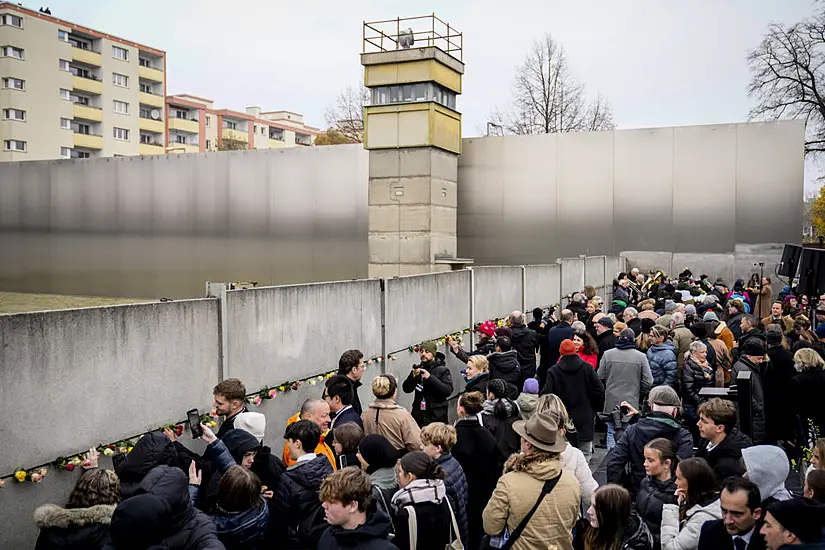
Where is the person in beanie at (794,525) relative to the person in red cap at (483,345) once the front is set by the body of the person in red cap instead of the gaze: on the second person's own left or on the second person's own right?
on the second person's own left

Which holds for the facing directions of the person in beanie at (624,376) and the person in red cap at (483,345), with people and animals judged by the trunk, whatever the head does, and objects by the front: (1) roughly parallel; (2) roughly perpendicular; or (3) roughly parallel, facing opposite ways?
roughly perpendicular

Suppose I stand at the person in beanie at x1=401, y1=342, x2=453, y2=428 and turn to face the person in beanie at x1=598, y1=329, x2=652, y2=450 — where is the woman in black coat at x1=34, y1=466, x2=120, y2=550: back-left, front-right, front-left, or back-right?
back-right

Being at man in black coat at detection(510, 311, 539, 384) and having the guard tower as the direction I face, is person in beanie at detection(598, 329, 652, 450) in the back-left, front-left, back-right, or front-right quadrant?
back-right

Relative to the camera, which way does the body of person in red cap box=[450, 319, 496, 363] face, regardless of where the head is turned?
to the viewer's left

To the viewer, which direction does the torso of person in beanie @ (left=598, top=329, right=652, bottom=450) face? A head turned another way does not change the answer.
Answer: away from the camera
